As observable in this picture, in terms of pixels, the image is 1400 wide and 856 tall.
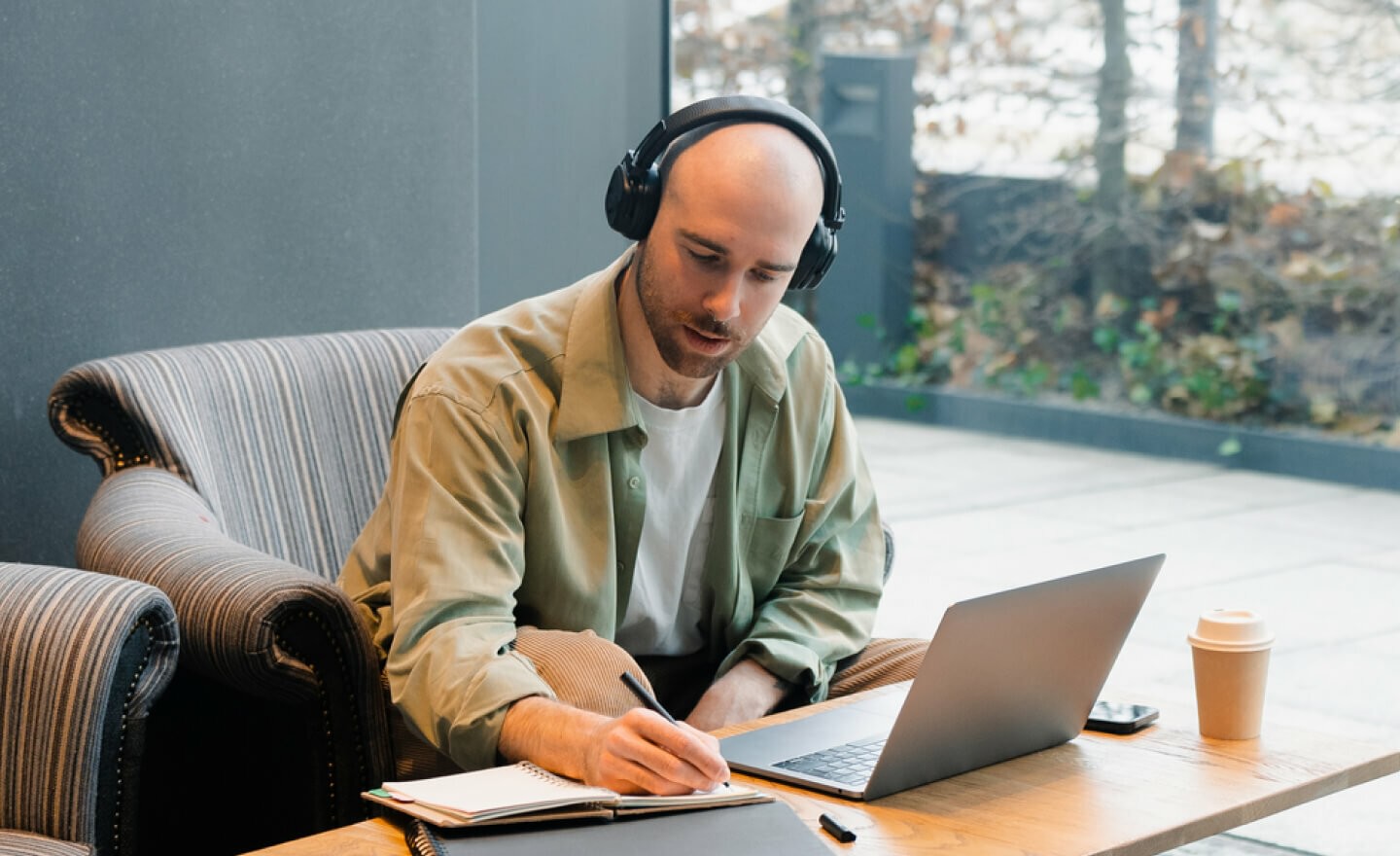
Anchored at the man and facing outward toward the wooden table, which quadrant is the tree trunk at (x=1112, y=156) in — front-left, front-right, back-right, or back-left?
back-left

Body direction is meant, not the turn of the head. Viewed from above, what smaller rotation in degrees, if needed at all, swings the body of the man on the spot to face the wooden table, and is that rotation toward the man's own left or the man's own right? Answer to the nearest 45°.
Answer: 0° — they already face it

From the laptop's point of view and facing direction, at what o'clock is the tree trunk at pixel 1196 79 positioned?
The tree trunk is roughly at 2 o'clock from the laptop.

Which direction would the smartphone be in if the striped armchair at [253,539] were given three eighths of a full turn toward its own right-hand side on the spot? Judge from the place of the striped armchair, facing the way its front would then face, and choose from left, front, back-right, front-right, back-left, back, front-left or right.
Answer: back-left

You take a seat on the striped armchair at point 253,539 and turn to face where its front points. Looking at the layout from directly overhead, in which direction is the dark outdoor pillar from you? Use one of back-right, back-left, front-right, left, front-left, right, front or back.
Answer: left

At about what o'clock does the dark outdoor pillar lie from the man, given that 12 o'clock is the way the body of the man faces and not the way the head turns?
The dark outdoor pillar is roughly at 8 o'clock from the man.

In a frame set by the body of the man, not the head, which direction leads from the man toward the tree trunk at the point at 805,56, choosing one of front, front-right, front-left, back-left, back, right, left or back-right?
back-left

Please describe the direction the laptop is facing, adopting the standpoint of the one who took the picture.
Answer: facing away from the viewer and to the left of the viewer

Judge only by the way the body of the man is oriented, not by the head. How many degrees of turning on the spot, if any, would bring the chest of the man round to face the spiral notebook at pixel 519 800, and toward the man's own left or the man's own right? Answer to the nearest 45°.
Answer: approximately 45° to the man's own right

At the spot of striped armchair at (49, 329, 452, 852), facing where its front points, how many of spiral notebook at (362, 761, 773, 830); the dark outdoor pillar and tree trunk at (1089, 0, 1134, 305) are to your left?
2

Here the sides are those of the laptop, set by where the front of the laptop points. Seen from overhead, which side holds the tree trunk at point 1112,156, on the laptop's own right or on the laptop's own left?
on the laptop's own right

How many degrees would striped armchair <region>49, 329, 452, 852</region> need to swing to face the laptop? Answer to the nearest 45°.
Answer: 0° — it already faces it

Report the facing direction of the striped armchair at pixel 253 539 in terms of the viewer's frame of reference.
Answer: facing the viewer and to the right of the viewer

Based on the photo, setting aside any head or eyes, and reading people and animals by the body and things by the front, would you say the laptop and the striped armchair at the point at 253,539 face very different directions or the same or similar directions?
very different directions

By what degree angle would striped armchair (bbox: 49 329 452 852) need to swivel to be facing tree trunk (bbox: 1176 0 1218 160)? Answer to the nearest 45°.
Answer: approximately 90° to its left

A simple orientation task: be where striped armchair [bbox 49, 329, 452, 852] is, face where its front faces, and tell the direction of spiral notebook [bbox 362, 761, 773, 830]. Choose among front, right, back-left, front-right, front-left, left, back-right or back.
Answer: front-right
